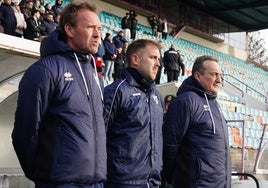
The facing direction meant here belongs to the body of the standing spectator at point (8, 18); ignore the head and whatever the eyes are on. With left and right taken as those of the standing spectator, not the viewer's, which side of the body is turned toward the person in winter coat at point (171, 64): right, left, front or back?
left

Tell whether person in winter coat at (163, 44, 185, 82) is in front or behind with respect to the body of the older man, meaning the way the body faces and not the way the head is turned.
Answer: behind

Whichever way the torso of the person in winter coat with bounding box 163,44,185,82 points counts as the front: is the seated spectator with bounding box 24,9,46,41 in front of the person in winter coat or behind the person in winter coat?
behind

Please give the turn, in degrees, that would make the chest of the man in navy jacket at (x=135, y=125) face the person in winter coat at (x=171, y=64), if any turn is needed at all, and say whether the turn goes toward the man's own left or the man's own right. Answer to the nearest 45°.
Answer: approximately 135° to the man's own left

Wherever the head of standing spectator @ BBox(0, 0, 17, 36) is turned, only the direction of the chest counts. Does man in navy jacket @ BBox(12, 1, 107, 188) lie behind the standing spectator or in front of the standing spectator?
in front

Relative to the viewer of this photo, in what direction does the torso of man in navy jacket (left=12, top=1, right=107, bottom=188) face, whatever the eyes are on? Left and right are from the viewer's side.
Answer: facing the viewer and to the right of the viewer

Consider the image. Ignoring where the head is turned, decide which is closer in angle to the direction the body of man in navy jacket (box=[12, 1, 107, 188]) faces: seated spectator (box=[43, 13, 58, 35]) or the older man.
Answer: the older man

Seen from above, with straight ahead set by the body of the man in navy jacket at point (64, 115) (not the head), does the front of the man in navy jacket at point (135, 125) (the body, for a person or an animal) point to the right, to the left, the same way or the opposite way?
the same way

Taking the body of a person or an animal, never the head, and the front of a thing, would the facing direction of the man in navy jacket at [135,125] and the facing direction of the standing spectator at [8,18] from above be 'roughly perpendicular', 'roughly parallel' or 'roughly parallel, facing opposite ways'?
roughly parallel

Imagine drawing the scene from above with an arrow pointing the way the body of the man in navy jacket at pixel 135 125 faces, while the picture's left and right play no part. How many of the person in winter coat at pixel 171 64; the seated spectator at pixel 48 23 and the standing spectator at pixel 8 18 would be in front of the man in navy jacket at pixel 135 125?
0

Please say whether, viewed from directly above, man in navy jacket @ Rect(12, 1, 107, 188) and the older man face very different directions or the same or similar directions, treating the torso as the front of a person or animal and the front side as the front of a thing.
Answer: same or similar directions

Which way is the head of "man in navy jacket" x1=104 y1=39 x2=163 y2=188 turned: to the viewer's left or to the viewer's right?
to the viewer's right

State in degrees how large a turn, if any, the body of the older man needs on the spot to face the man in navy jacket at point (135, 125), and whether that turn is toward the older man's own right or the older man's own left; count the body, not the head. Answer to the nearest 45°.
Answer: approximately 90° to the older man's own right

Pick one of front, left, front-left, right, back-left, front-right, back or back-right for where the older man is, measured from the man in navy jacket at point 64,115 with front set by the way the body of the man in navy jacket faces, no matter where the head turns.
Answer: left
